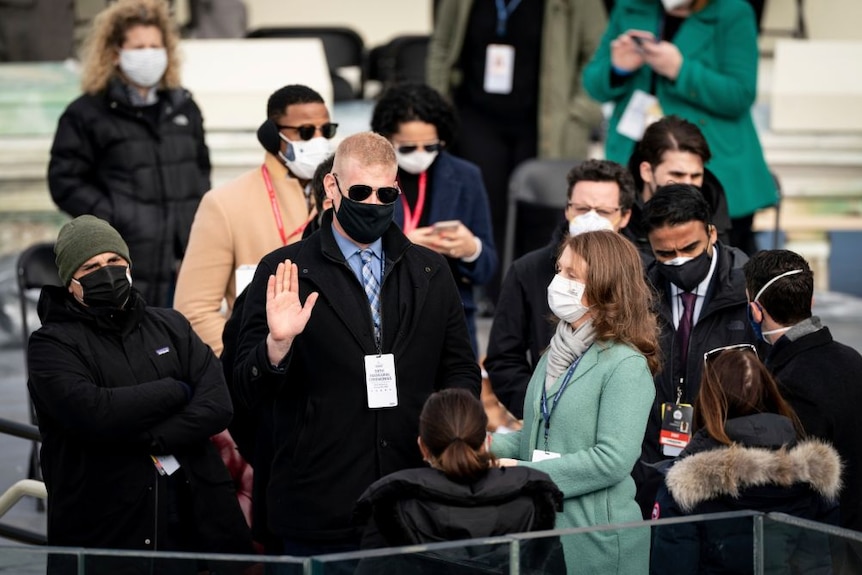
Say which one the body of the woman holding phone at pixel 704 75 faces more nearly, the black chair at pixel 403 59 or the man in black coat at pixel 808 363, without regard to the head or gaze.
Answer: the man in black coat

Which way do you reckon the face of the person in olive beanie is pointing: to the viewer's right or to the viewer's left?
to the viewer's right

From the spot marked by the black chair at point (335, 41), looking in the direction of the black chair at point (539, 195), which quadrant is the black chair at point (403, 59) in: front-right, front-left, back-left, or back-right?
front-left

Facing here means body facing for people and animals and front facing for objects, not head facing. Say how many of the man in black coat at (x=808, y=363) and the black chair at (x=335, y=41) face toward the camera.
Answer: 1

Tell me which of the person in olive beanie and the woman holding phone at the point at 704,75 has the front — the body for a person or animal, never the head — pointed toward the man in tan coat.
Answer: the woman holding phone

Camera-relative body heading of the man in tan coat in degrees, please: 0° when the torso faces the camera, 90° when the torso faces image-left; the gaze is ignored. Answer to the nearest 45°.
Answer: approximately 315°

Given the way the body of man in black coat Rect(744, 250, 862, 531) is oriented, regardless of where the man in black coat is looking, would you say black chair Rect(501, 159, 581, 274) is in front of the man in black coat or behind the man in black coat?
in front

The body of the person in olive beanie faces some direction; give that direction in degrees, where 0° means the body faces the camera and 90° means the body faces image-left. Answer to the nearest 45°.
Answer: approximately 315°

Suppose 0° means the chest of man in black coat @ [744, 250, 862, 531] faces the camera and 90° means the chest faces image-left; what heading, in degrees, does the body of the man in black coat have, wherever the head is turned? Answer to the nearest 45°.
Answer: approximately 135°

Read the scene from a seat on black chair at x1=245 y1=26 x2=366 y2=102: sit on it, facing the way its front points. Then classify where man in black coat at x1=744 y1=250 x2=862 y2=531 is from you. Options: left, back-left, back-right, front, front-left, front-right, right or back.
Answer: front

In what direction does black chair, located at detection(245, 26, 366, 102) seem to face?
toward the camera

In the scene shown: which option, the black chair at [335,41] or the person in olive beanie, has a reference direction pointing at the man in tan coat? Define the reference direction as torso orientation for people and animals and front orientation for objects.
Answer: the black chair

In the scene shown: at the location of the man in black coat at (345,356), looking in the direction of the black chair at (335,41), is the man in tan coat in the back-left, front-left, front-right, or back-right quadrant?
front-left

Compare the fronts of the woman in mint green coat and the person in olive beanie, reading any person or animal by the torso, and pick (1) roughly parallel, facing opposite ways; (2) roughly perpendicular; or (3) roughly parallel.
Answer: roughly perpendicular

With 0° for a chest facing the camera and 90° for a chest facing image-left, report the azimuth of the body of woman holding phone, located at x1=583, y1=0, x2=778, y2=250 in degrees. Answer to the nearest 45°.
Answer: approximately 45°
